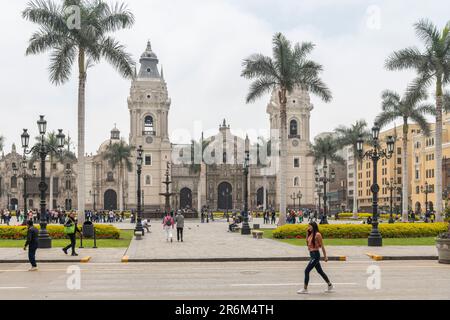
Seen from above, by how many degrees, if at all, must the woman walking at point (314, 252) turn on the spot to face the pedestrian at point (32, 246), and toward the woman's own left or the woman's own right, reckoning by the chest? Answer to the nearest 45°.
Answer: approximately 45° to the woman's own right

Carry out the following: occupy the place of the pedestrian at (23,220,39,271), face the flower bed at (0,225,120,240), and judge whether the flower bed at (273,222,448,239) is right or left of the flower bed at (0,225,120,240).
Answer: right

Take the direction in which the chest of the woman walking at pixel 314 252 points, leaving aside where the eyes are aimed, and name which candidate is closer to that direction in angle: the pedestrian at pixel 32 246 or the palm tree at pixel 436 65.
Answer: the pedestrian

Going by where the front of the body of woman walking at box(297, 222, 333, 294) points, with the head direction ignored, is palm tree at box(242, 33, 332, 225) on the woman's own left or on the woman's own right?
on the woman's own right
